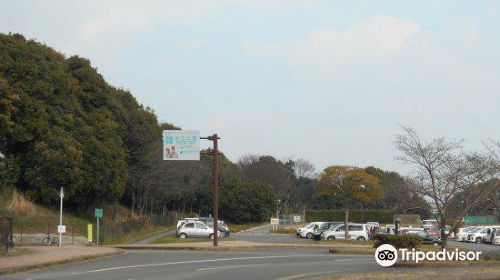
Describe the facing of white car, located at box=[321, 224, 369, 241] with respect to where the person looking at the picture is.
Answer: facing to the left of the viewer

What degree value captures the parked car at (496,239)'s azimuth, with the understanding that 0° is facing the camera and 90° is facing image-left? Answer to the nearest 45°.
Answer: approximately 45°

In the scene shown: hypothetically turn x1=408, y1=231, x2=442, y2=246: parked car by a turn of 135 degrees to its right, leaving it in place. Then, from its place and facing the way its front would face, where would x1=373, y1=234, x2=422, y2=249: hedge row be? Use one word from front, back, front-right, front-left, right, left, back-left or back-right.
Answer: front-left

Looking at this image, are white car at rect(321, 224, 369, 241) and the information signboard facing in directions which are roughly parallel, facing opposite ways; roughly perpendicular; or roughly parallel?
roughly perpendicular

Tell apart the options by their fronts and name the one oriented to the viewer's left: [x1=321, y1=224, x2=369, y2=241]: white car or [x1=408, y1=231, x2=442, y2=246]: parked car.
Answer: the white car

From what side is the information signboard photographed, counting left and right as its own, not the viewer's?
front
